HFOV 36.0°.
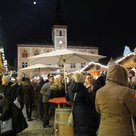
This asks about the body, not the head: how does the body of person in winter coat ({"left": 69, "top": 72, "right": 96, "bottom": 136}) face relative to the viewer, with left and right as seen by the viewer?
facing away from the viewer and to the left of the viewer

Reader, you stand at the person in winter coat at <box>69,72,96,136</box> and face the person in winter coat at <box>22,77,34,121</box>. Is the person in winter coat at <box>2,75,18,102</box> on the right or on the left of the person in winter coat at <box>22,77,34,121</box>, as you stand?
left

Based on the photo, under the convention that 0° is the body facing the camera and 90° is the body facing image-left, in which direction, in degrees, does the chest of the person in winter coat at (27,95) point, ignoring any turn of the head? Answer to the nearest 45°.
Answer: approximately 180°

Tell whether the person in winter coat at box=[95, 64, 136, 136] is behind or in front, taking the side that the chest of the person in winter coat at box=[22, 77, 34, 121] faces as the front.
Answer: behind

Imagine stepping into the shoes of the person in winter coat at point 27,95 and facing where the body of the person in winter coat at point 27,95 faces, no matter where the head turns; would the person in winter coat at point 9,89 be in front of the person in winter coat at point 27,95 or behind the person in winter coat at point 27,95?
behind

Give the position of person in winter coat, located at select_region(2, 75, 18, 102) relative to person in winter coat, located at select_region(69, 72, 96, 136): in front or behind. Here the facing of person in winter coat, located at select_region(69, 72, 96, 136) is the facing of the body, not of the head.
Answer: in front

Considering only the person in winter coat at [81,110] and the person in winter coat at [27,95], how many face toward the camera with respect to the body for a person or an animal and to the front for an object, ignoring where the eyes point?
0
